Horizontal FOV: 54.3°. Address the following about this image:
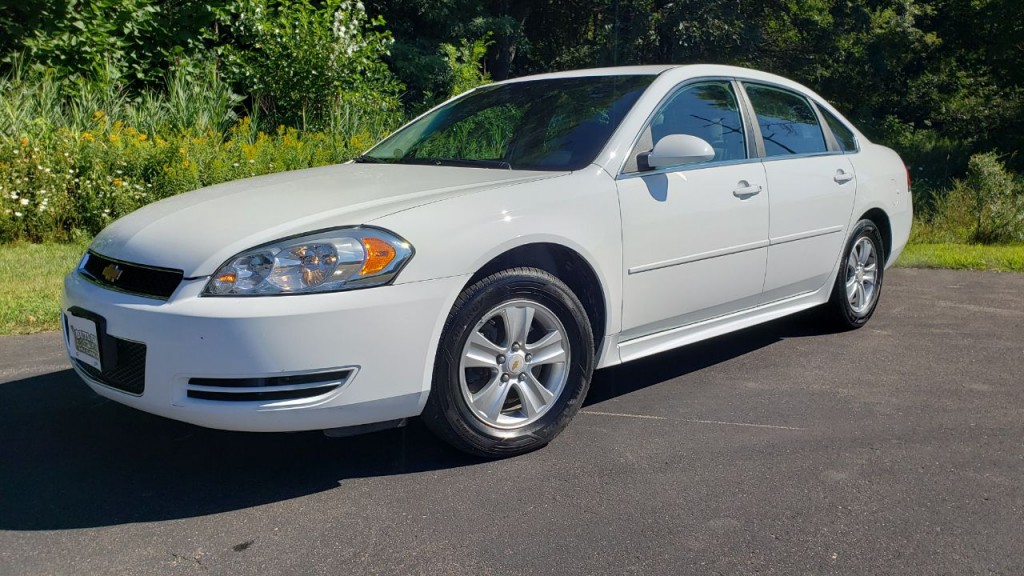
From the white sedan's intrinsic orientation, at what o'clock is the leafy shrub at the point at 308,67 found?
The leafy shrub is roughly at 4 o'clock from the white sedan.

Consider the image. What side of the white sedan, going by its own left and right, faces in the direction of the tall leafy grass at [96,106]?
right

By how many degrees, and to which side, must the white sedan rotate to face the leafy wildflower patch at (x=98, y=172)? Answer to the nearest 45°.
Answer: approximately 90° to its right

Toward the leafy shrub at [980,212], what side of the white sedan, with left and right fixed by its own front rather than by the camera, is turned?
back

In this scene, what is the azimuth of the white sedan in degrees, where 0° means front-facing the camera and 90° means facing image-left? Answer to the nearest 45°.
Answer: approximately 45°

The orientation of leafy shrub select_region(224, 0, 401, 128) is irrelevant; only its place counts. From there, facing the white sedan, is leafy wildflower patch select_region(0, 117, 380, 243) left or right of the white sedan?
right

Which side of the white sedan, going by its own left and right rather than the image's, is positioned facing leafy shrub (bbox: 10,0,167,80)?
right
